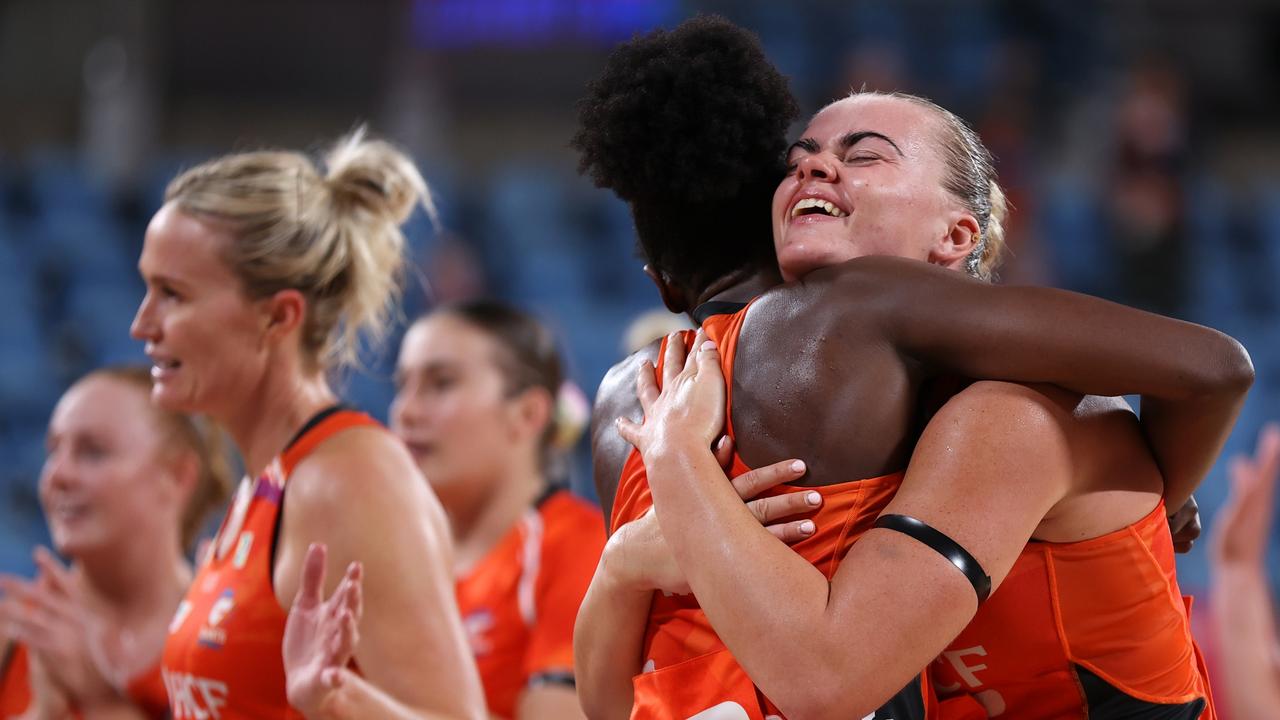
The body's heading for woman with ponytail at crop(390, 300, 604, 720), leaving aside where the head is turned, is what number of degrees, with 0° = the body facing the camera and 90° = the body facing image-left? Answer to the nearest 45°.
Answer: approximately 45°

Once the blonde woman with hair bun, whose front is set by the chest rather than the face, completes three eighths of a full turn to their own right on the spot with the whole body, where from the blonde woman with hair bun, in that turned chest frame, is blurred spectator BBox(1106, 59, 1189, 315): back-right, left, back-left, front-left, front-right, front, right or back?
front

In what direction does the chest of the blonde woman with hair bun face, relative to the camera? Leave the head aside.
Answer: to the viewer's left

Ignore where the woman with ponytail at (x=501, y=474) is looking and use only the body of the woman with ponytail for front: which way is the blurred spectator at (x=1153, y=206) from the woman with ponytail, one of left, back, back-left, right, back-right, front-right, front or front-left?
back

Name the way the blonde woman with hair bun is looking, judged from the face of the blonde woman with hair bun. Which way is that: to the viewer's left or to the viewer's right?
to the viewer's left

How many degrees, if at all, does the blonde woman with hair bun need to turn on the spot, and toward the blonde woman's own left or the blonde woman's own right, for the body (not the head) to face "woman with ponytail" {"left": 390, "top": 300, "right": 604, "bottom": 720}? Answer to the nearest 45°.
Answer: approximately 135° to the blonde woman's own right
